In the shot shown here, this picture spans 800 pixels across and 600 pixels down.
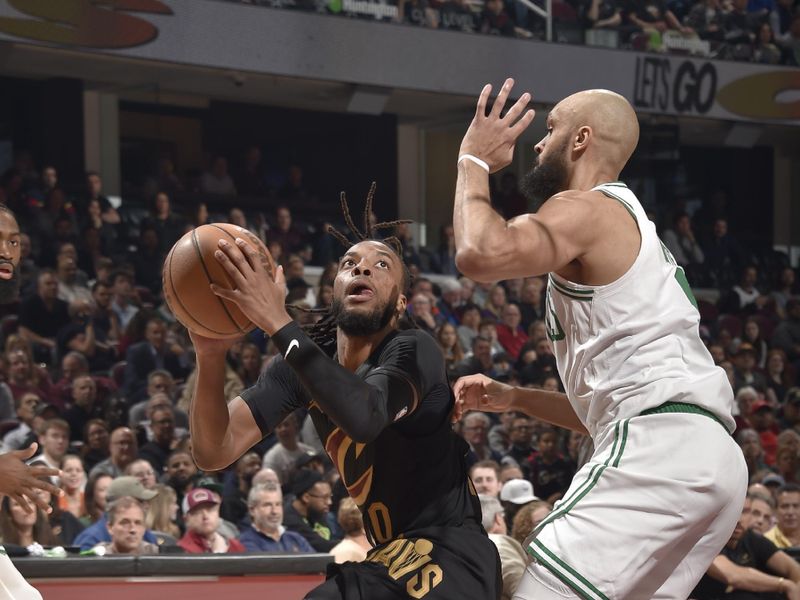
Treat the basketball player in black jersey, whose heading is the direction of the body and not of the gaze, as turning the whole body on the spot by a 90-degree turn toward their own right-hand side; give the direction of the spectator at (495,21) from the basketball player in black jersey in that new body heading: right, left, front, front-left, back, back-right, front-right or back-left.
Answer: front-right

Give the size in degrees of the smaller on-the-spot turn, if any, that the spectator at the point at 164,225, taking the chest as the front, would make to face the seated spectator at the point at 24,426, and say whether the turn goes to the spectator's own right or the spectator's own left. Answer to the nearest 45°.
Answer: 0° — they already face them

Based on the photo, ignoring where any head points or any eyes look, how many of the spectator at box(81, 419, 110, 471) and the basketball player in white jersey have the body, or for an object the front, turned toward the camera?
1

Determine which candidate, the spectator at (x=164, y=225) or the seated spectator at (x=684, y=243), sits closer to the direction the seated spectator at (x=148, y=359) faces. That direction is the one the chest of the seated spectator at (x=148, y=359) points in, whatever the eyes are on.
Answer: the seated spectator

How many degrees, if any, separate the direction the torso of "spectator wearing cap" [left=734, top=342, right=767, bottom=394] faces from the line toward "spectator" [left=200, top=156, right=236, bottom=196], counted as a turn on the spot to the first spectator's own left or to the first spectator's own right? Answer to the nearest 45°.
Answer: approximately 90° to the first spectator's own right

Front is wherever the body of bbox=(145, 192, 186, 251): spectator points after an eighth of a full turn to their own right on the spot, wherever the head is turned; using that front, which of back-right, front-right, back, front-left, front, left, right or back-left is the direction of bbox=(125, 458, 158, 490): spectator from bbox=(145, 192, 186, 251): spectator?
front-left

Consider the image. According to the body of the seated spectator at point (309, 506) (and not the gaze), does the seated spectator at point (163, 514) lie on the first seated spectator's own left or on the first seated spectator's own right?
on the first seated spectator's own right

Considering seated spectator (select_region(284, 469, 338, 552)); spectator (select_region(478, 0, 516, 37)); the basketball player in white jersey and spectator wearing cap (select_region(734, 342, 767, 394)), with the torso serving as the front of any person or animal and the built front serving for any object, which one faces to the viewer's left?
the basketball player in white jersey

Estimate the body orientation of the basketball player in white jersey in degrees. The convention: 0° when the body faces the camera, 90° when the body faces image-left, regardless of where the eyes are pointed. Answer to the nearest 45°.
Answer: approximately 90°

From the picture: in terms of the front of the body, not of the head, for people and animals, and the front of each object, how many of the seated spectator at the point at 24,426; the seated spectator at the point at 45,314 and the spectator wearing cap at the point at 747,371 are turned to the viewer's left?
0

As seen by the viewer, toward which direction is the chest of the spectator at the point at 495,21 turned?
toward the camera

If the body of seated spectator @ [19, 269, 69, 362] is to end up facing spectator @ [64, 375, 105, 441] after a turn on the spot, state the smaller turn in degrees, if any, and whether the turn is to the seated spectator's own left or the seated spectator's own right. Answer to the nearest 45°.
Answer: approximately 45° to the seated spectator's own right

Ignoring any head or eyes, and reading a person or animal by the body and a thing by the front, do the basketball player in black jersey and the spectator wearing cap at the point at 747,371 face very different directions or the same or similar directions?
same or similar directions

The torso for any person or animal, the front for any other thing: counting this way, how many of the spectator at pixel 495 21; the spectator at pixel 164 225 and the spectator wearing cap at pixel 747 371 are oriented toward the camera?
3

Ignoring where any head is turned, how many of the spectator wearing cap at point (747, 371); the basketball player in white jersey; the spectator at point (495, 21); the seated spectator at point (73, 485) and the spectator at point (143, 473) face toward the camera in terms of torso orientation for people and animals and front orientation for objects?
4

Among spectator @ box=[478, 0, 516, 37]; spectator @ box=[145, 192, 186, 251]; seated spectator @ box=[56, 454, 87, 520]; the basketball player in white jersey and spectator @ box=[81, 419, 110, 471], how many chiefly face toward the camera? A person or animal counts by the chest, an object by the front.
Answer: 4

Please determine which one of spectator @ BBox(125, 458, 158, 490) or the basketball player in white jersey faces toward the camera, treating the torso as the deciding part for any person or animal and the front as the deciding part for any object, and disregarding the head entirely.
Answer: the spectator

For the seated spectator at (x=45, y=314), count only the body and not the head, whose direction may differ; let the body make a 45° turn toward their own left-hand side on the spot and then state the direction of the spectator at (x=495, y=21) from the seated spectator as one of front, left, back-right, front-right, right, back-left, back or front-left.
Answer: front-left

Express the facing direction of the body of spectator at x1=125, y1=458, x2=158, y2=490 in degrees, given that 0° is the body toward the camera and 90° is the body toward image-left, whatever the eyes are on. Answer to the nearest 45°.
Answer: approximately 0°

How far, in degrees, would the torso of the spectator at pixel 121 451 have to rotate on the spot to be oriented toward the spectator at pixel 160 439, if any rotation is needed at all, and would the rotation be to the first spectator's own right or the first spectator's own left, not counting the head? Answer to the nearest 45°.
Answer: approximately 90° to the first spectator's own left

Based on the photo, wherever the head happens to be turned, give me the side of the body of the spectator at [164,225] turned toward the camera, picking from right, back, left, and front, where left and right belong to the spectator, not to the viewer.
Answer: front
